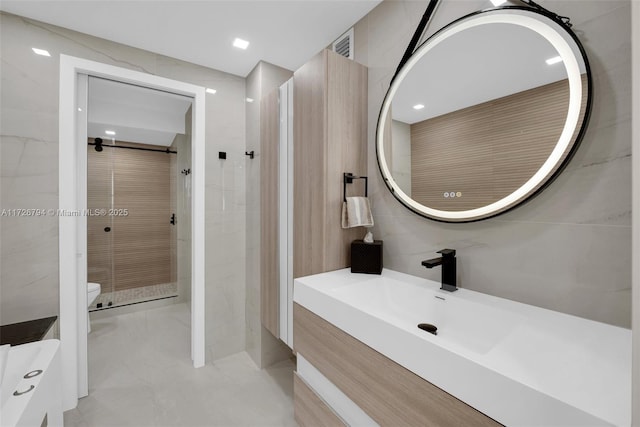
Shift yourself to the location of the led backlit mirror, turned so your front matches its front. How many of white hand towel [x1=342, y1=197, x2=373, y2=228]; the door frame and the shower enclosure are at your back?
0

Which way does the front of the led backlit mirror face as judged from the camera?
facing the viewer and to the left of the viewer

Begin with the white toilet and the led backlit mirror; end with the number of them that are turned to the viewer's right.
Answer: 1

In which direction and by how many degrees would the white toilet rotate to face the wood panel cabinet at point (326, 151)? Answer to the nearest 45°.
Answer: approximately 45° to its right

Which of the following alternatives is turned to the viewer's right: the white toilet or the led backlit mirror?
the white toilet

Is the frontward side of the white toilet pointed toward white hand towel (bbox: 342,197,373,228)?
no

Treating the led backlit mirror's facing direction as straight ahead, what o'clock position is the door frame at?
The door frame is roughly at 1 o'clock from the led backlit mirror.

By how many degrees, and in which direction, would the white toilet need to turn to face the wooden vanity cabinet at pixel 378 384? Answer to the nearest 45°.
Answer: approximately 90° to its right

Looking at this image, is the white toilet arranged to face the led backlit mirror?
no

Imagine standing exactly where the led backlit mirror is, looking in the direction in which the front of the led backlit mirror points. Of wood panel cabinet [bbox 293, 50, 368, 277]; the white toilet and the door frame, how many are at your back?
0

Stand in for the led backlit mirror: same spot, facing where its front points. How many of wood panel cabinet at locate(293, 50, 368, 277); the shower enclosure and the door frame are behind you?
0

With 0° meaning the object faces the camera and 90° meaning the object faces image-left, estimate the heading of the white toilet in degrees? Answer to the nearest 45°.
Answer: approximately 270°

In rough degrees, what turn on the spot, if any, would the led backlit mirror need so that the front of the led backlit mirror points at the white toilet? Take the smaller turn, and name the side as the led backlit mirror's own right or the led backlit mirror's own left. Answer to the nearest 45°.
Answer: approximately 45° to the led backlit mirror's own right
